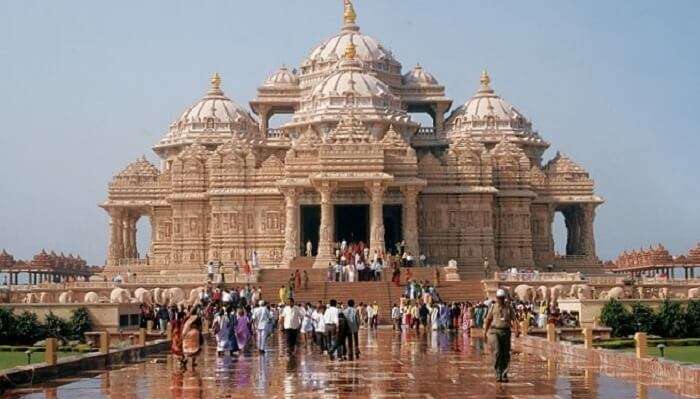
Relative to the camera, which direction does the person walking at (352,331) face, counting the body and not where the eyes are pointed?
away from the camera

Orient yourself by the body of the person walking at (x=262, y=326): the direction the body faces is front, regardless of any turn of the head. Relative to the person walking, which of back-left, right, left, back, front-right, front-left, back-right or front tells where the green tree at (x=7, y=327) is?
front-left
